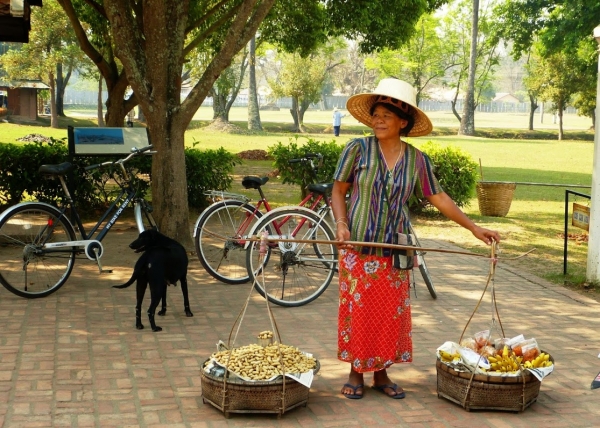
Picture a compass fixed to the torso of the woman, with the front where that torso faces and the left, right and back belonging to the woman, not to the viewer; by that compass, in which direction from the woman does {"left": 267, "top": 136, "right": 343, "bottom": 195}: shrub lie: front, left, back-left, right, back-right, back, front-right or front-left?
back

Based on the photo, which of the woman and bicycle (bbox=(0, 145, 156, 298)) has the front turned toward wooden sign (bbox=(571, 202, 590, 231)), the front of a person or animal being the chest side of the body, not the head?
the bicycle

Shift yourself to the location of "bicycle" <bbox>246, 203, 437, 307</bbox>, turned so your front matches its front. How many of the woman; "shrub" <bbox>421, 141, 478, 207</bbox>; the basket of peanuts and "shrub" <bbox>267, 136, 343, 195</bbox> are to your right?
2

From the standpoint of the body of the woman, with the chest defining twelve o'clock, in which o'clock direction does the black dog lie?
The black dog is roughly at 4 o'clock from the woman.

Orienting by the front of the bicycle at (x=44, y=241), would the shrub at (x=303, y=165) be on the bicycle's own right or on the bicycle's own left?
on the bicycle's own left

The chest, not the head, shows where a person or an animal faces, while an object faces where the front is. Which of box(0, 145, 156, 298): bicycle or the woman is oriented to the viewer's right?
the bicycle

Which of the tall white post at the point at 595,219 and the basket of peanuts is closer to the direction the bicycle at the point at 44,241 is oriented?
the tall white post

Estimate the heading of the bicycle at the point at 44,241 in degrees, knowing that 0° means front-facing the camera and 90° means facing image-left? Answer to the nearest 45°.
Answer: approximately 270°

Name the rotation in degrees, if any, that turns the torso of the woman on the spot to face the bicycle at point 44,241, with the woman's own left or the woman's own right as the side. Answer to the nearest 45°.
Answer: approximately 135° to the woman's own right
